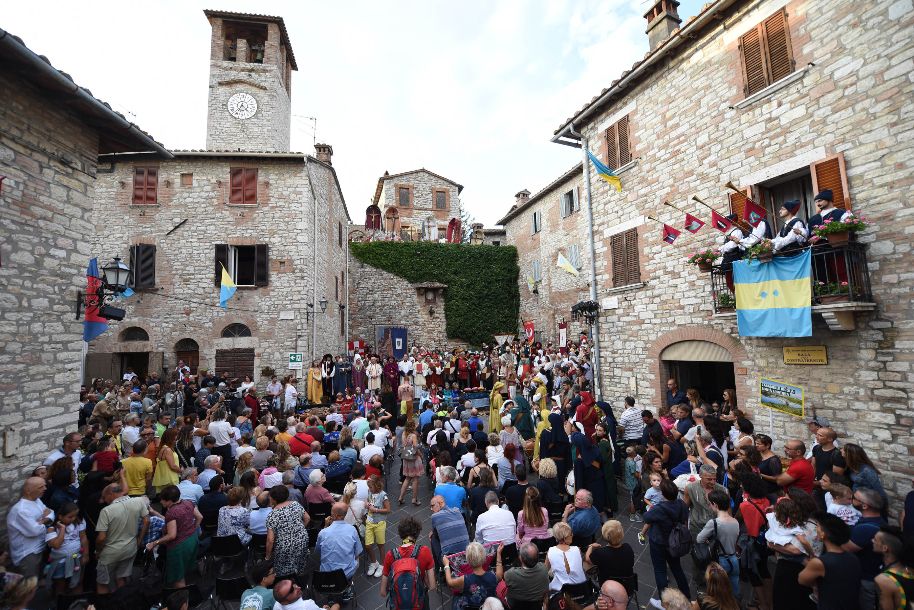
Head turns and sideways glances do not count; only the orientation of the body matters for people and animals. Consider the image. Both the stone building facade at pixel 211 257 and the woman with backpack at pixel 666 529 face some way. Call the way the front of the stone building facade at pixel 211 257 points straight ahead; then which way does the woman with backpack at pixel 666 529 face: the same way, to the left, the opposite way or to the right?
the opposite way

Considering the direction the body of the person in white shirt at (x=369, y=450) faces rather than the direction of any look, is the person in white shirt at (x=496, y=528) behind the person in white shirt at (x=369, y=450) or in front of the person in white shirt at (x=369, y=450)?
behind

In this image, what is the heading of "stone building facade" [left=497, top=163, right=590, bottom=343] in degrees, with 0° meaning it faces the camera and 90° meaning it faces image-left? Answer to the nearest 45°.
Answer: approximately 45°

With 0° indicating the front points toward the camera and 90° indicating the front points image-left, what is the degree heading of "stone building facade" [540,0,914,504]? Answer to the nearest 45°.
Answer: approximately 45°

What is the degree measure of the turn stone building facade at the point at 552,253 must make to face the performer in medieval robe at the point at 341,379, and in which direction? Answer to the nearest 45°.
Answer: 0° — it already faces them

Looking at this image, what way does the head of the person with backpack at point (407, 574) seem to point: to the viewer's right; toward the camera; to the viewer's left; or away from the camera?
away from the camera

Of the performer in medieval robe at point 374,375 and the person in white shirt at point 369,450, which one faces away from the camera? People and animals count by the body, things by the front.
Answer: the person in white shirt

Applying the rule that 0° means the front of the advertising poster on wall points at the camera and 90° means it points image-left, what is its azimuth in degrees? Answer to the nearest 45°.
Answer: approximately 45°

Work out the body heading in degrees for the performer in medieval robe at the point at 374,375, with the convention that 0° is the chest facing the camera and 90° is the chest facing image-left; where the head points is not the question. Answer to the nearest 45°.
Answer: approximately 0°

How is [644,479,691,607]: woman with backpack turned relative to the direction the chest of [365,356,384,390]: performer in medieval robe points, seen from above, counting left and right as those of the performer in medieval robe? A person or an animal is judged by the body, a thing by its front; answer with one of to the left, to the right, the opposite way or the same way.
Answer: the opposite way

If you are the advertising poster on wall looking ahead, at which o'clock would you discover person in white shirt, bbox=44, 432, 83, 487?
The person in white shirt is roughly at 12 o'clock from the advertising poster on wall.

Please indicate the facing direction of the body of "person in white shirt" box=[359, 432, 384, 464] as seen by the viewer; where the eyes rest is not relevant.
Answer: away from the camera

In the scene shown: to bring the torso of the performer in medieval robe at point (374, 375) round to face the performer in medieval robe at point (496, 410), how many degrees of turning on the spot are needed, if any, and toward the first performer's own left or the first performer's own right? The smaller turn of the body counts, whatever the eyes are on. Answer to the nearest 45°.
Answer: approximately 45° to the first performer's own left
